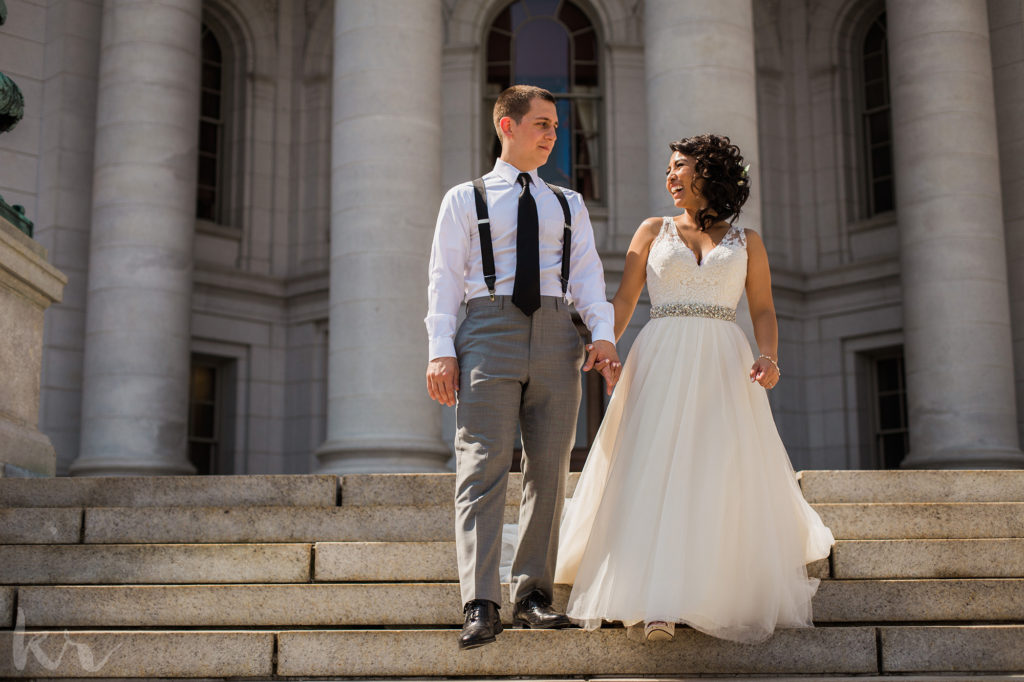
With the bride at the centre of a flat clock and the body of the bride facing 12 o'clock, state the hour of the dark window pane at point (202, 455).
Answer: The dark window pane is roughly at 5 o'clock from the bride.

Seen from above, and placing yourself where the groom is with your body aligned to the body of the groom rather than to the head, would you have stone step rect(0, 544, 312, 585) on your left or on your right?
on your right

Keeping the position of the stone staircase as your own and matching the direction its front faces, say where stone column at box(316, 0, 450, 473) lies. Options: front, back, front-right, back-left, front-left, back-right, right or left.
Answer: back

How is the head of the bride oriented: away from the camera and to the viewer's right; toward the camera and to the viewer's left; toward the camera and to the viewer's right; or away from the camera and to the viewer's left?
toward the camera and to the viewer's left

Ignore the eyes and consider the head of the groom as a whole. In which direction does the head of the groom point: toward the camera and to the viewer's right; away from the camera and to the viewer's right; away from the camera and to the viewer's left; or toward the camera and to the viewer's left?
toward the camera and to the viewer's right

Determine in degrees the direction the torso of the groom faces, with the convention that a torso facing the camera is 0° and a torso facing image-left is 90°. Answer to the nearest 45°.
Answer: approximately 0°

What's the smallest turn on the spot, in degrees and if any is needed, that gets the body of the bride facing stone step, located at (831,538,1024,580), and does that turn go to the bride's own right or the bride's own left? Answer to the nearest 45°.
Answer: approximately 135° to the bride's own left

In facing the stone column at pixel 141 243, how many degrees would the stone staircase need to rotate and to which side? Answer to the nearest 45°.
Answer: approximately 135° to its right

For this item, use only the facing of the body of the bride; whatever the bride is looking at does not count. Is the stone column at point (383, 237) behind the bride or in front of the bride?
behind

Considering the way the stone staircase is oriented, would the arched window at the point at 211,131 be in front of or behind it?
behind
